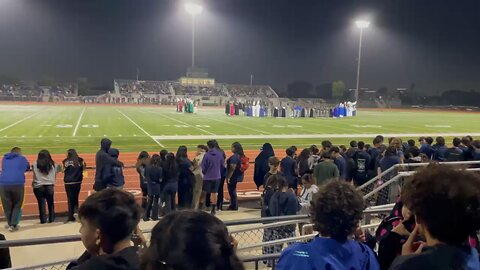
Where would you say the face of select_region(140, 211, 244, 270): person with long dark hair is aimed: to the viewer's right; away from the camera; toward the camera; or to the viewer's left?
away from the camera

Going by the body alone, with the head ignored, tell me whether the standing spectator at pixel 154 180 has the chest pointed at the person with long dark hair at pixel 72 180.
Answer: no

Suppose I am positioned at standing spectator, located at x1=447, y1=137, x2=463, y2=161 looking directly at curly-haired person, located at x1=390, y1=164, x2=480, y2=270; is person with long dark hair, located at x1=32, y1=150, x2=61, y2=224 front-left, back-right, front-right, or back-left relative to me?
front-right

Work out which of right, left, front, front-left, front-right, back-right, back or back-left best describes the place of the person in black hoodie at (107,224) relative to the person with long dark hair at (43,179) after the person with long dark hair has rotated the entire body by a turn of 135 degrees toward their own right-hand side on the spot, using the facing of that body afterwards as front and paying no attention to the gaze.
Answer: front-right

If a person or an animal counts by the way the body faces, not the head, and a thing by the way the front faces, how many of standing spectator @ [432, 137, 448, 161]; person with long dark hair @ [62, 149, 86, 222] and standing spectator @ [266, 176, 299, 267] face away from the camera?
3

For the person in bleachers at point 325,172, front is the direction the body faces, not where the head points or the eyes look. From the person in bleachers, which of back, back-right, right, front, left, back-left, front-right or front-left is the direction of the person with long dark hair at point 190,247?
back

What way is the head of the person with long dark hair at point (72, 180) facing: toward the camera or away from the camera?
away from the camera

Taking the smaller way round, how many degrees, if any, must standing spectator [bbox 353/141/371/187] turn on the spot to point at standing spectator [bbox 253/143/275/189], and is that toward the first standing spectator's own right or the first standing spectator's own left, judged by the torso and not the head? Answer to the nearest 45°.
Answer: approximately 90° to the first standing spectator's own left

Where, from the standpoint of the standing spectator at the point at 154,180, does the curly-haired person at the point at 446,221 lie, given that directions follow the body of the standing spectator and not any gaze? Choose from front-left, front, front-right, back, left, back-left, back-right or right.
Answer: back

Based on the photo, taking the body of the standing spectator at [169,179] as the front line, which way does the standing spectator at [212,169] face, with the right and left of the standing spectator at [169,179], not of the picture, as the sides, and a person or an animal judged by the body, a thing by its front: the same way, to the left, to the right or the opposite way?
the same way

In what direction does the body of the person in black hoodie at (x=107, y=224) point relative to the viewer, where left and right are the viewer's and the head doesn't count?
facing away from the viewer and to the left of the viewer

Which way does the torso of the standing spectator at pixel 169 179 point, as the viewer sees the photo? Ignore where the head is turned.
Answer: away from the camera

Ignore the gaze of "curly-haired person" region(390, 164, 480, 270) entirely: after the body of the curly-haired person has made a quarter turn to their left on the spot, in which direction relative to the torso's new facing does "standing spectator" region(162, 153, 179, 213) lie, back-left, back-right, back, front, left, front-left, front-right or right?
right

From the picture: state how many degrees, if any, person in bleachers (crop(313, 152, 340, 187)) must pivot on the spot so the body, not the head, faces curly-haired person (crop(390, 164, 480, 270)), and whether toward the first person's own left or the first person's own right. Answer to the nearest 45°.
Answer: approximately 180°

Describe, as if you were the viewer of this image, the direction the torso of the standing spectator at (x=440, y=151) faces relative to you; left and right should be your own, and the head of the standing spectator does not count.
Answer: facing away from the viewer

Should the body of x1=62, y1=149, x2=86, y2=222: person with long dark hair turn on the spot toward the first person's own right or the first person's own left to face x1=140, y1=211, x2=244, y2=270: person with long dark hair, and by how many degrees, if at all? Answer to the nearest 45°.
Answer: approximately 180°

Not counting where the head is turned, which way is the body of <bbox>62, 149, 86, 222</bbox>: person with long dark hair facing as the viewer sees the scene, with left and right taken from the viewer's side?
facing away from the viewer

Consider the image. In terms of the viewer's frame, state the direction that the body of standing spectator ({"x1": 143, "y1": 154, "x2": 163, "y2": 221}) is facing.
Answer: away from the camera

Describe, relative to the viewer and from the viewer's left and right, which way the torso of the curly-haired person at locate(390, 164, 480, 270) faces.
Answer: facing away from the viewer and to the left of the viewer
